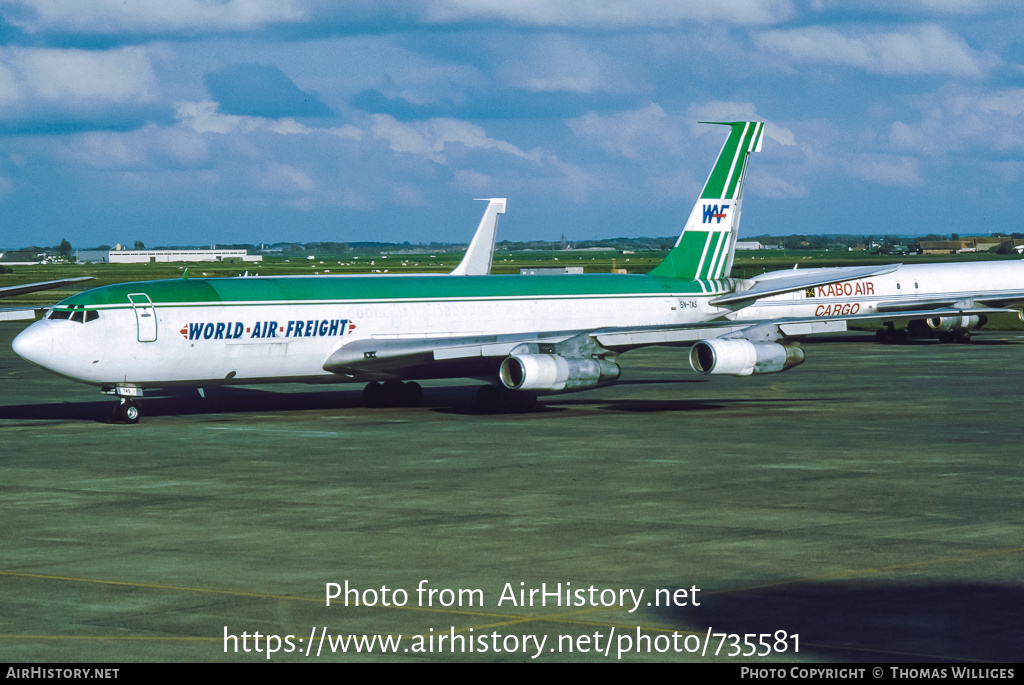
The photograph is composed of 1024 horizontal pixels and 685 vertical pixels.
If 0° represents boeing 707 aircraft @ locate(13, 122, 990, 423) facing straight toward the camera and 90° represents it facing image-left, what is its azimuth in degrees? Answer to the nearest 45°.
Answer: approximately 45°
